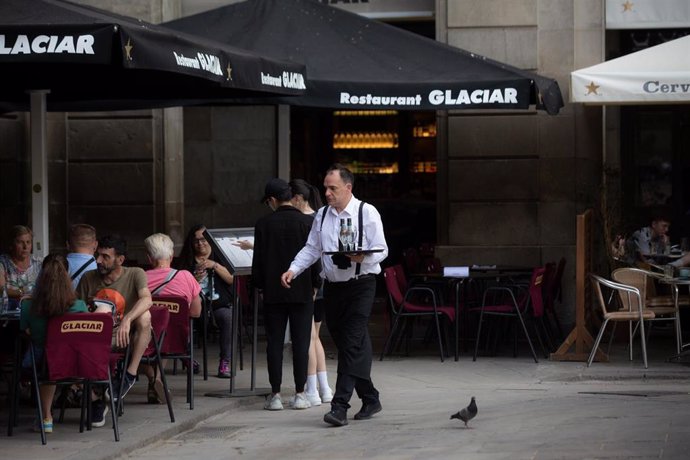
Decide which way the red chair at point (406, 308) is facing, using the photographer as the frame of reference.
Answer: facing to the right of the viewer

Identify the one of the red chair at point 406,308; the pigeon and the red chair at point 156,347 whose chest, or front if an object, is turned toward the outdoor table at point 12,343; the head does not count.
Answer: the red chair at point 156,347

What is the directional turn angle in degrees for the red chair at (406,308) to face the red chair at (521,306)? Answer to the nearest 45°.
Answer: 0° — it already faces it

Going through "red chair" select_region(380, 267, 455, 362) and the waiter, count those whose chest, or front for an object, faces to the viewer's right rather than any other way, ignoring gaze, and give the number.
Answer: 1

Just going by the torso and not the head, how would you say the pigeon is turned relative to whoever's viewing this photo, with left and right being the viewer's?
facing to the right of the viewer

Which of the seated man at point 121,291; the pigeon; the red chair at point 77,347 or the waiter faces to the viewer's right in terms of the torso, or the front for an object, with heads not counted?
the pigeon

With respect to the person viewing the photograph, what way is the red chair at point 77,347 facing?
facing away from the viewer

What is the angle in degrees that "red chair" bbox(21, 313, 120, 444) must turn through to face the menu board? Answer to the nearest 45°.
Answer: approximately 45° to its right

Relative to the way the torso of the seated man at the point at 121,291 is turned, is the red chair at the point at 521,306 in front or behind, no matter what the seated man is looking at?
behind

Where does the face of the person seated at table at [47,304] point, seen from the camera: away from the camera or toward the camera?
away from the camera

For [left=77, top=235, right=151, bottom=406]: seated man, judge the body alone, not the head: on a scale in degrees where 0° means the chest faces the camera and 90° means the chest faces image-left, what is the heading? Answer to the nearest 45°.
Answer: approximately 45°

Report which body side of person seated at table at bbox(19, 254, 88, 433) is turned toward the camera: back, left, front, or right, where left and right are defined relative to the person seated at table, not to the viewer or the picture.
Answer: back
